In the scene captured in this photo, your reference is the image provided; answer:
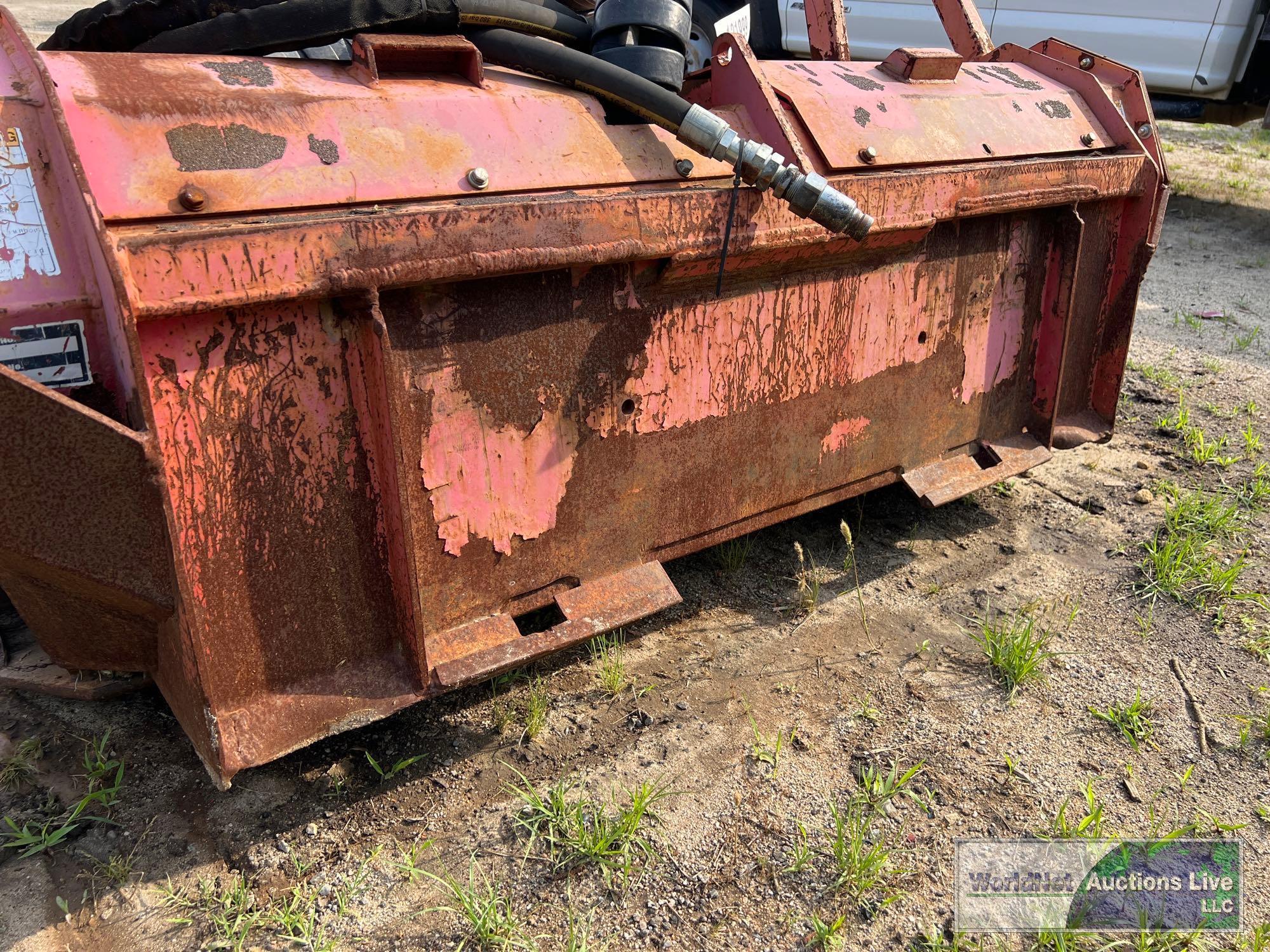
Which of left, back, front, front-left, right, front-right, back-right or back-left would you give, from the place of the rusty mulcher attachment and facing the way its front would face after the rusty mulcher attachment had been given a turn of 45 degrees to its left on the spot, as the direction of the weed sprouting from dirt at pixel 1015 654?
back

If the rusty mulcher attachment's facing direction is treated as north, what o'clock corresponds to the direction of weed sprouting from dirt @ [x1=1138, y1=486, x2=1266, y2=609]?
The weed sprouting from dirt is roughly at 4 o'clock from the rusty mulcher attachment.

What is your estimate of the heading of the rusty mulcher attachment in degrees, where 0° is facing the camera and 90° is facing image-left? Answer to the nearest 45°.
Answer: approximately 135°

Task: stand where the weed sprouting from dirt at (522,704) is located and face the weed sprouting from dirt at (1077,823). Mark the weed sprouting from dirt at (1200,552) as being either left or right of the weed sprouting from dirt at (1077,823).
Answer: left

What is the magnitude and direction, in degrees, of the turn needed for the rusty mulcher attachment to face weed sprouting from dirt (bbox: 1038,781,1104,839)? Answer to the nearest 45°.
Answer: approximately 135° to its right

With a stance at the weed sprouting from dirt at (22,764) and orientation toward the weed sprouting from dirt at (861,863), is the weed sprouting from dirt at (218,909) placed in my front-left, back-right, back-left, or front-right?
front-right

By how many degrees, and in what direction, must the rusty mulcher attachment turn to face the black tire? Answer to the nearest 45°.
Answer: approximately 45° to its right

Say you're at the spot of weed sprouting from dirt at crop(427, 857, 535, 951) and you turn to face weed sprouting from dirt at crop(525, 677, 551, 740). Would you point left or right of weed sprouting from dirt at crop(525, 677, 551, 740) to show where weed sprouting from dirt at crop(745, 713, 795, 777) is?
right

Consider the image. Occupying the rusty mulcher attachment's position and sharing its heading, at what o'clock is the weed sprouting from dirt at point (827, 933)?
The weed sprouting from dirt is roughly at 6 o'clock from the rusty mulcher attachment.
